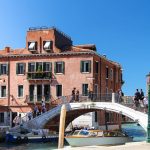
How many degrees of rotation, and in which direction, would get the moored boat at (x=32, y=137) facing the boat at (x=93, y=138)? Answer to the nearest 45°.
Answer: approximately 135° to its left

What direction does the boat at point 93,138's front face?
to the viewer's left

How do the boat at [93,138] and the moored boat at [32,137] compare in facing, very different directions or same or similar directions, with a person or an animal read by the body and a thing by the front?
same or similar directions

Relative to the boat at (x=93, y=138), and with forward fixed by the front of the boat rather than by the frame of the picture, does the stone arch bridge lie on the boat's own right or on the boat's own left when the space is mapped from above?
on the boat's own right

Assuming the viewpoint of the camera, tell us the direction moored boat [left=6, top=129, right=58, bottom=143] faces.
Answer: facing to the left of the viewer

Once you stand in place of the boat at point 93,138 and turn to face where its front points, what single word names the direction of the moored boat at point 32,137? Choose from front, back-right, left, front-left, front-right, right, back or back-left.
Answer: front-right

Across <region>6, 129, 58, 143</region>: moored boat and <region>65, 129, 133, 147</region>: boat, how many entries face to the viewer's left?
2
